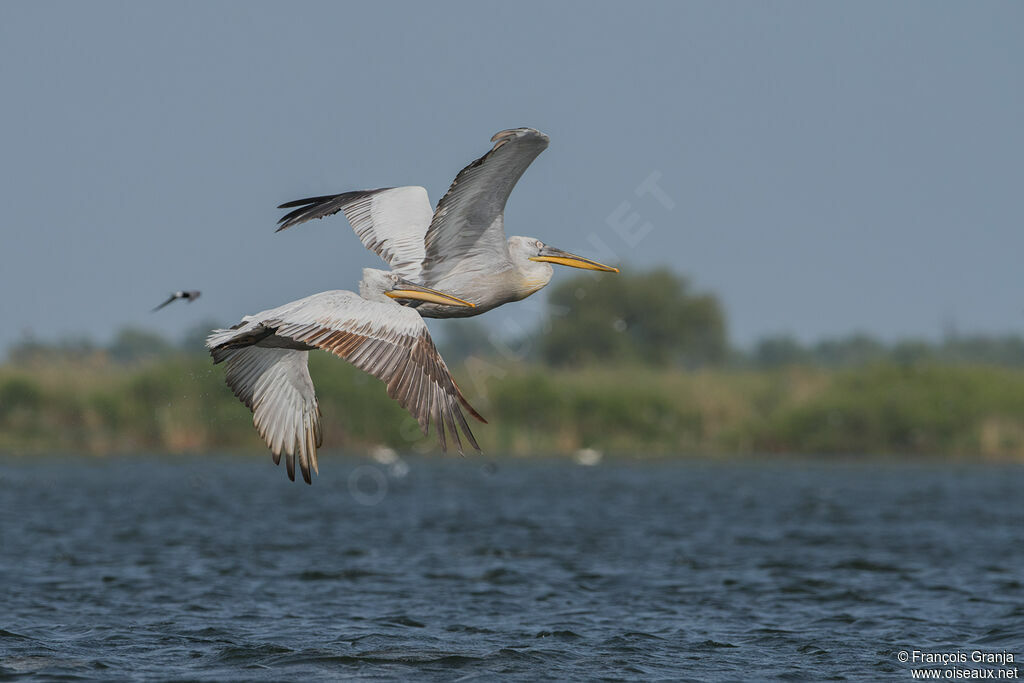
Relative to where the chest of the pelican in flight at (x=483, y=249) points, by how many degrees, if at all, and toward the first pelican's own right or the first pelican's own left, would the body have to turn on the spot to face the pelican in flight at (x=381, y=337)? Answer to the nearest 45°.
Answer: approximately 135° to the first pelican's own right

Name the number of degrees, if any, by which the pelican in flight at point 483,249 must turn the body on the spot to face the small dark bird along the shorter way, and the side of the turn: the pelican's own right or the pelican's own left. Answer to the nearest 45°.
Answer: approximately 135° to the pelican's own left

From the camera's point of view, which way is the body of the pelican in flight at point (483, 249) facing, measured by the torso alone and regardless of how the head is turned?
to the viewer's right
